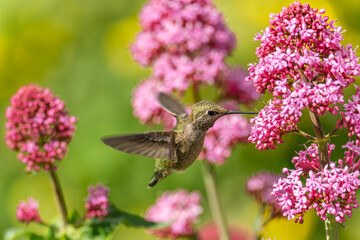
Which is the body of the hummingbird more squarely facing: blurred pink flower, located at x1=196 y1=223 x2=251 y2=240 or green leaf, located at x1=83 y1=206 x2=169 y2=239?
the blurred pink flower

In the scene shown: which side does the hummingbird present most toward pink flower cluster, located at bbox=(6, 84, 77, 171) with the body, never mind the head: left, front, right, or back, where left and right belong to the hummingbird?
back

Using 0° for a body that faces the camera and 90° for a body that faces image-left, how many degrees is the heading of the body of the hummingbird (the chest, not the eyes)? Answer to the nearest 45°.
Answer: approximately 270°

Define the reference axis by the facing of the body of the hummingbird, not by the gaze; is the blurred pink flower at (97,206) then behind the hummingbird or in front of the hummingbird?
behind
